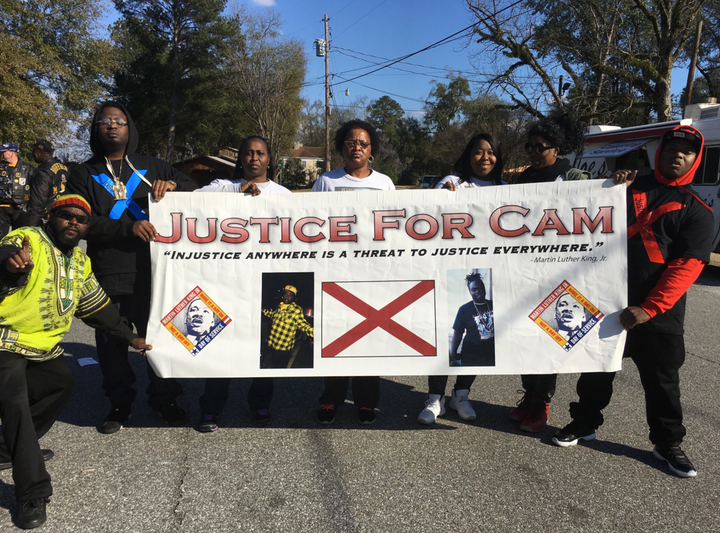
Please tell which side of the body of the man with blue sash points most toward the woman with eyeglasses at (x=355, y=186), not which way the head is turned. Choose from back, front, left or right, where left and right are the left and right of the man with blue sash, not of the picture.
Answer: left

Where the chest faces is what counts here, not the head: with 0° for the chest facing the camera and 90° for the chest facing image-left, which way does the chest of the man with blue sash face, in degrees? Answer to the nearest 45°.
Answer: approximately 0°

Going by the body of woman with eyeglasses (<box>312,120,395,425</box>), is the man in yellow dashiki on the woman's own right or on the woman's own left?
on the woman's own right

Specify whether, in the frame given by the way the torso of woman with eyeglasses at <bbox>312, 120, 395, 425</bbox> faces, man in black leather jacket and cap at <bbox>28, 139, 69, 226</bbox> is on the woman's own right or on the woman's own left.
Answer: on the woman's own right

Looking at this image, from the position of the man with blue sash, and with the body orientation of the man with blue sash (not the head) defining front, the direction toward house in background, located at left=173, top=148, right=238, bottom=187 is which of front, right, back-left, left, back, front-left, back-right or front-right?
back

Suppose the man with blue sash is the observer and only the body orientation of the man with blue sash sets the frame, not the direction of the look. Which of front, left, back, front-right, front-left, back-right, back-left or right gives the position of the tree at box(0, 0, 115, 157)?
back

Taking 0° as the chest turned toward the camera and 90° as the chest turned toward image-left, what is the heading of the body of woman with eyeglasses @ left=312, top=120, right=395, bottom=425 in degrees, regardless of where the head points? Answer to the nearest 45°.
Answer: approximately 0°

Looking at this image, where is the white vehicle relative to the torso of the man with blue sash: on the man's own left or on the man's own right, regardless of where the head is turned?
on the man's own left

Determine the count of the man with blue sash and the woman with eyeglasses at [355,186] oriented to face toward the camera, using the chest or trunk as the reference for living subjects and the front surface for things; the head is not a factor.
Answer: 2

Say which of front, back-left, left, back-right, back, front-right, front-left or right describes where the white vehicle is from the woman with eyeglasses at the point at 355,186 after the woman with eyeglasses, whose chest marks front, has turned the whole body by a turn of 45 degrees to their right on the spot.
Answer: back

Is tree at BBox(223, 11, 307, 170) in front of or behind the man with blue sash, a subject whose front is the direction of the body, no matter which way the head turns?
behind

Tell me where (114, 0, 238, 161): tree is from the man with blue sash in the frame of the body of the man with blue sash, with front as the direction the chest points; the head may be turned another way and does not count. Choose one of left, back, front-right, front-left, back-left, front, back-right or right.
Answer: back
